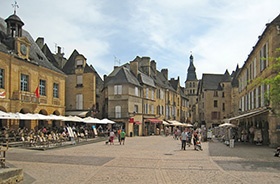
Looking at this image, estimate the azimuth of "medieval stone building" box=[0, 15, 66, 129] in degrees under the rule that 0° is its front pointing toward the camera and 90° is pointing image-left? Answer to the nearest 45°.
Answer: approximately 315°
